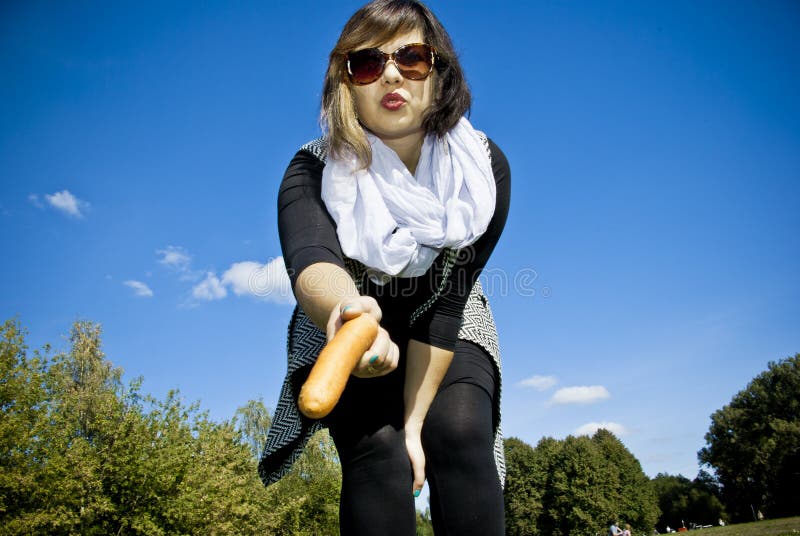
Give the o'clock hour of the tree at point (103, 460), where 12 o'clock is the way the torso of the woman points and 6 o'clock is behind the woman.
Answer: The tree is roughly at 5 o'clock from the woman.

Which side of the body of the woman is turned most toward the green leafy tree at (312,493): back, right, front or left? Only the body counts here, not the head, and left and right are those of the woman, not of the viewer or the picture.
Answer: back

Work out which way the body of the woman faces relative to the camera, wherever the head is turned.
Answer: toward the camera
